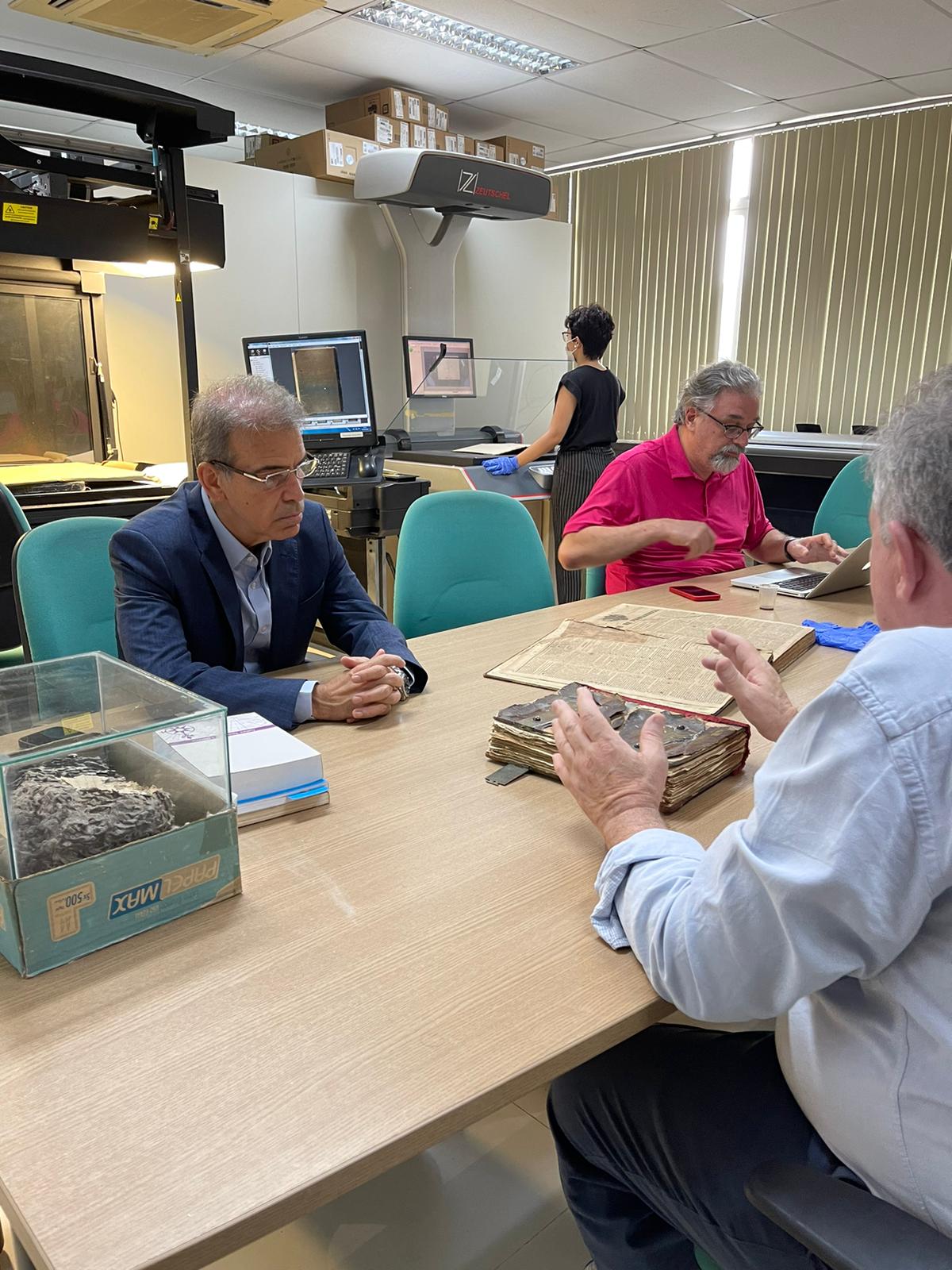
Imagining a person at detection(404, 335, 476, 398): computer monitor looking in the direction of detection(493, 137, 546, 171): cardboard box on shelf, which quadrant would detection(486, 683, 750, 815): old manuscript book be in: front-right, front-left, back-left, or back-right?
back-right

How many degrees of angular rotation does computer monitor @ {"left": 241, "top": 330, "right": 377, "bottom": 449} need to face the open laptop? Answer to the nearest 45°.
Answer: approximately 45° to its left

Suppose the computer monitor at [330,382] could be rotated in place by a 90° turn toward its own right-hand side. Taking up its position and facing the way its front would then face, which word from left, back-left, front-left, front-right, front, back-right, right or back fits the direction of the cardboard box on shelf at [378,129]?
right

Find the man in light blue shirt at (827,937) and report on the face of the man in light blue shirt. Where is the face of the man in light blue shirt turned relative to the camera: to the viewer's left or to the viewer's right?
to the viewer's left

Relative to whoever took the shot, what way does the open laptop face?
facing away from the viewer and to the left of the viewer
